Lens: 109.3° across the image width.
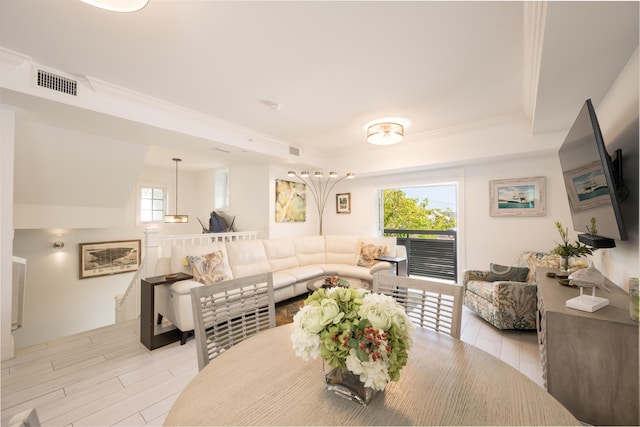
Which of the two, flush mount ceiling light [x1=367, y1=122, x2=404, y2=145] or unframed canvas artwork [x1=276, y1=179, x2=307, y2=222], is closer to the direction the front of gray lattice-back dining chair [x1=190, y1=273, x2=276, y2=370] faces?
the flush mount ceiling light

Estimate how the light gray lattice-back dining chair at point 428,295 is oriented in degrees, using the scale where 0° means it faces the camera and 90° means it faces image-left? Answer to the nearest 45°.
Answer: approximately 45°

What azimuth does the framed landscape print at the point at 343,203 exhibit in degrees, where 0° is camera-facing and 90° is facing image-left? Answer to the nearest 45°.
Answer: approximately 0°

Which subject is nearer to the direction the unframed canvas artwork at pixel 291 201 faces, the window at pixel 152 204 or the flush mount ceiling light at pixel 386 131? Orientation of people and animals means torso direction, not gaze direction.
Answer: the flush mount ceiling light

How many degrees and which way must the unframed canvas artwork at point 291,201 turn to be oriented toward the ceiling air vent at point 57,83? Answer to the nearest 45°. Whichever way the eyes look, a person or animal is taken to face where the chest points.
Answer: approximately 90° to its right

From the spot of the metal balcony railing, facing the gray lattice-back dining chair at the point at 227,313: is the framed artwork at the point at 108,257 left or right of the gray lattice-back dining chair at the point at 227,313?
right

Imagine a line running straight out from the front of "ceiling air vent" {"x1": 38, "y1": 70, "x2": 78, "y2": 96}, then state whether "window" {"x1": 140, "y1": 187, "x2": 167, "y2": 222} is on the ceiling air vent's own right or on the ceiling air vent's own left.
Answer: on the ceiling air vent's own left

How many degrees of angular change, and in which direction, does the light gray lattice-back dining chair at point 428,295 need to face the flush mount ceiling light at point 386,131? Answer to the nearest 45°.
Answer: approximately 135° to its right
